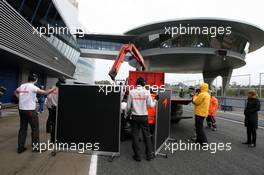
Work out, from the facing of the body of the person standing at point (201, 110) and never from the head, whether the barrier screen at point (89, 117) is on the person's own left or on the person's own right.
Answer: on the person's own left

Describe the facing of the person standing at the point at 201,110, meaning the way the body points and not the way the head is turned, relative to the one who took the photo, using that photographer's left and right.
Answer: facing away from the viewer and to the left of the viewer

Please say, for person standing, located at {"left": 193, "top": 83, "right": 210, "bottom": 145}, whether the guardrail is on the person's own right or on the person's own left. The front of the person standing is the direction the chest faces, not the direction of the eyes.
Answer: on the person's own right

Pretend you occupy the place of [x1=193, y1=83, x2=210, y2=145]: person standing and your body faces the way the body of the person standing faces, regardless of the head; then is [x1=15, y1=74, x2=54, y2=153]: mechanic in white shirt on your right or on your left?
on your left

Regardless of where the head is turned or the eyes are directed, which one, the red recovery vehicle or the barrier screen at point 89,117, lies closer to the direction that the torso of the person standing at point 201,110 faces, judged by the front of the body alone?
the red recovery vehicle

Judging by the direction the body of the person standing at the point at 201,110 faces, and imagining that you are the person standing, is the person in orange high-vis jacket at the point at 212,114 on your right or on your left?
on your right

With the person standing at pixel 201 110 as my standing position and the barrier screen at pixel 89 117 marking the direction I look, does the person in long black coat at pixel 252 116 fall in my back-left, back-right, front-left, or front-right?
back-left
